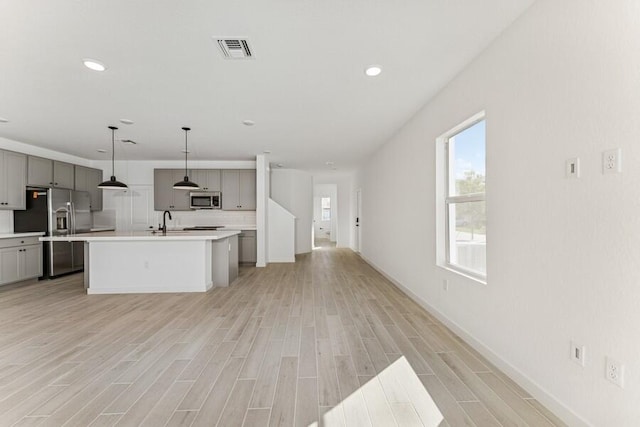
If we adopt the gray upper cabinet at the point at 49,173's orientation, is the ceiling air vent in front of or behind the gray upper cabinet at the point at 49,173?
in front

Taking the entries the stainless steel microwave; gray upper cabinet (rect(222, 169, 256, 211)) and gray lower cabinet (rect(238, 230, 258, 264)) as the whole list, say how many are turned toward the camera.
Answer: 3

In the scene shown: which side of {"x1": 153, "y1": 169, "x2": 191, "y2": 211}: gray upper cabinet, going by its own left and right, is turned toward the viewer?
front

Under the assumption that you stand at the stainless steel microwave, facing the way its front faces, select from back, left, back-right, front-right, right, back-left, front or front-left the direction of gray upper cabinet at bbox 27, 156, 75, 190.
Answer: right

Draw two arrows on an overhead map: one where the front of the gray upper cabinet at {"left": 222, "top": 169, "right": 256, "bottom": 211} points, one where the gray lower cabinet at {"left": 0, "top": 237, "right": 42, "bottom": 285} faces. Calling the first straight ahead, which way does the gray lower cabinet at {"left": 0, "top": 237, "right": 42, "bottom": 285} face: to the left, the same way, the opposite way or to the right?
to the left

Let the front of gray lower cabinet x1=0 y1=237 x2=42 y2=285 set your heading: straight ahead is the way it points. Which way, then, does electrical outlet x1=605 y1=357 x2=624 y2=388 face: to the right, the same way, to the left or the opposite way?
the opposite way

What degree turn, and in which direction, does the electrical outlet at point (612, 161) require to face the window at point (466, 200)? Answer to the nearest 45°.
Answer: approximately 90° to its right

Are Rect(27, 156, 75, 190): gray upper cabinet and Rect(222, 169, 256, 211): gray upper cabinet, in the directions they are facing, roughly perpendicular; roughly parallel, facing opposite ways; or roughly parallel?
roughly perpendicular

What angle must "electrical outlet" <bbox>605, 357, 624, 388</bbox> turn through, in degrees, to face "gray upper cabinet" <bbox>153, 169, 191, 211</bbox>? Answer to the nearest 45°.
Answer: approximately 45° to its right

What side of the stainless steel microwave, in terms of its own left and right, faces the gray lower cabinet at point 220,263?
front

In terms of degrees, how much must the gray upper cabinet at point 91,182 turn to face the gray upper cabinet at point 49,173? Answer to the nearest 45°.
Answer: approximately 90° to its right

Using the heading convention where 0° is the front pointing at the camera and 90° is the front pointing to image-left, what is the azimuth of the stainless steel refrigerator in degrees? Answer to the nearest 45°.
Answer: approximately 315°

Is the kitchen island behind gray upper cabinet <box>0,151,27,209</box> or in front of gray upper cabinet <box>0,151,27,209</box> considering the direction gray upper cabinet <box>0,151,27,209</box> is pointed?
in front

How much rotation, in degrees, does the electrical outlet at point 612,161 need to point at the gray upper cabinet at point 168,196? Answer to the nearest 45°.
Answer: approximately 45° to its right

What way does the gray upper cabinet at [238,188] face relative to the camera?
toward the camera

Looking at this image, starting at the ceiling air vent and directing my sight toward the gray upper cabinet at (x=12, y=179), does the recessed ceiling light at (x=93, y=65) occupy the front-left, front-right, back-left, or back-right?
front-left

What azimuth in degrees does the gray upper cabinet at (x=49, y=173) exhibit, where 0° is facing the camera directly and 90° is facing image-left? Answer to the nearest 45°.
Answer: approximately 315°

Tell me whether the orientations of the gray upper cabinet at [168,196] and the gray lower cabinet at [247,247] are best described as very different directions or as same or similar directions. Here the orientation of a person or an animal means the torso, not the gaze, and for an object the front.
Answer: same or similar directions

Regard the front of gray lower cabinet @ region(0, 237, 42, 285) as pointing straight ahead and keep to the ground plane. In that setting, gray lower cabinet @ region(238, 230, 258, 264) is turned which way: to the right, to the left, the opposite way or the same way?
to the right

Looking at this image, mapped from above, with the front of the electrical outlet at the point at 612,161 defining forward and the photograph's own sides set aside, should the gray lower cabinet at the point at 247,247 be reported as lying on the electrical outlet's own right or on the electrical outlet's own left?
on the electrical outlet's own right

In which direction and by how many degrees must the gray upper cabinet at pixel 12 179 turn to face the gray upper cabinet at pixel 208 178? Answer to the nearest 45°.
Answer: approximately 45° to its left
